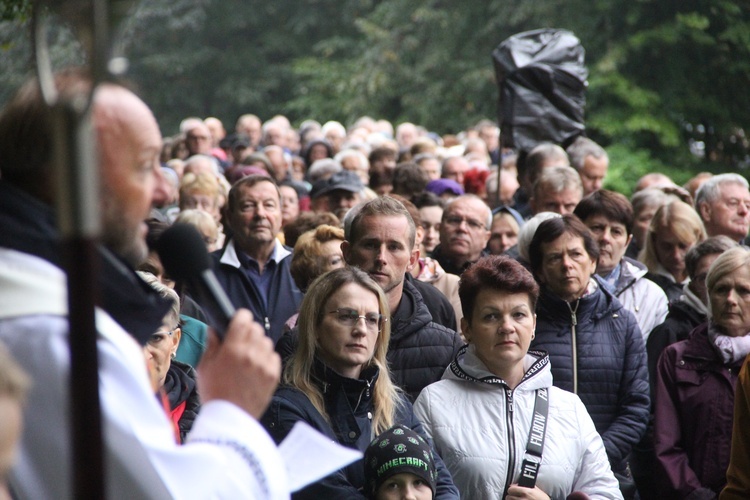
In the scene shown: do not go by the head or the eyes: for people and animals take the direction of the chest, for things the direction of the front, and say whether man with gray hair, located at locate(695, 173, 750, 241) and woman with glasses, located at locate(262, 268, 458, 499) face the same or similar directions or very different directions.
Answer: same or similar directions

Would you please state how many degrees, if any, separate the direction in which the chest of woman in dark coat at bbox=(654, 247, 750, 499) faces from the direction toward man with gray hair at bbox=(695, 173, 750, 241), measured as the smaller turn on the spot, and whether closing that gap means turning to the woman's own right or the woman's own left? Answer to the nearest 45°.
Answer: approximately 135° to the woman's own left

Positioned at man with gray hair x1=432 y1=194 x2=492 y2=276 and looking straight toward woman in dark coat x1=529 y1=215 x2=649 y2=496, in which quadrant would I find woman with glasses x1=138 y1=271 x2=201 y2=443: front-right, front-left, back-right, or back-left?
front-right

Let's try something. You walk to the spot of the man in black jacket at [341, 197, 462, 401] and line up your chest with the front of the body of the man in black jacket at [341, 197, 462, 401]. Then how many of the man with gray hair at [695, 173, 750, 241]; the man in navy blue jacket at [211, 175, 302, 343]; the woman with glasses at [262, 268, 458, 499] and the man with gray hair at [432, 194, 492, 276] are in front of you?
1

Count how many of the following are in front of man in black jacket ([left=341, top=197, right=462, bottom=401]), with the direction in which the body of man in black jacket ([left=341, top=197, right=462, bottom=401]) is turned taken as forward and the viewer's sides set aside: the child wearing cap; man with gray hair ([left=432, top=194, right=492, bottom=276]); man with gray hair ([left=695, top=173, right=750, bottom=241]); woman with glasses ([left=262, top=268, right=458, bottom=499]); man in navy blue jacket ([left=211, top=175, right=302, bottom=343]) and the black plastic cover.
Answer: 2

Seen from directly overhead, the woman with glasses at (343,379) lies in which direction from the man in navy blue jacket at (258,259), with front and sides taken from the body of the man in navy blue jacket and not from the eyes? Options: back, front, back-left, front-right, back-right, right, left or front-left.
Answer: front

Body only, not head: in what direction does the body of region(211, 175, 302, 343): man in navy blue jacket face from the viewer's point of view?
toward the camera

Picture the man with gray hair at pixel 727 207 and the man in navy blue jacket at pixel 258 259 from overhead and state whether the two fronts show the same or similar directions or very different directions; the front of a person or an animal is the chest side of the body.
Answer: same or similar directions

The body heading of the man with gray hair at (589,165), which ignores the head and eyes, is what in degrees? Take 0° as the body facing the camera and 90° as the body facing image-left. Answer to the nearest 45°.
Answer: approximately 315°

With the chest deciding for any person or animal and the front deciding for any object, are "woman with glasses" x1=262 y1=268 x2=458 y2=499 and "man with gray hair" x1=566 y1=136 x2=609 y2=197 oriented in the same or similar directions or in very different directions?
same or similar directions

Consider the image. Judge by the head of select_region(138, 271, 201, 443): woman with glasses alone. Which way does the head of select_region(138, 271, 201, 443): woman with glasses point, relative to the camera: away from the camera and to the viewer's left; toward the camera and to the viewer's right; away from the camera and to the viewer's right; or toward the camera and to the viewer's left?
toward the camera and to the viewer's left

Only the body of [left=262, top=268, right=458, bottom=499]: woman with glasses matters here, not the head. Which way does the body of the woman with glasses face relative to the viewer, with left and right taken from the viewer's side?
facing the viewer and to the right of the viewer

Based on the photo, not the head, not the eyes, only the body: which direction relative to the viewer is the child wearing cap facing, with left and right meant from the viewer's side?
facing the viewer

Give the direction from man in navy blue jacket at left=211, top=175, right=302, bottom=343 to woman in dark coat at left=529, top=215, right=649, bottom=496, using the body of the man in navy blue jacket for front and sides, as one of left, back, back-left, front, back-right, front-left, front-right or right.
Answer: front-left

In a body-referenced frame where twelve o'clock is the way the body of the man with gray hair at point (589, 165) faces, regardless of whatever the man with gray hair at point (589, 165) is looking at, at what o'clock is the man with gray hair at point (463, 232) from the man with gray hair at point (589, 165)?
the man with gray hair at point (463, 232) is roughly at 2 o'clock from the man with gray hair at point (589, 165).
